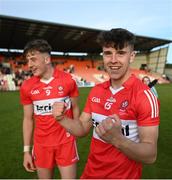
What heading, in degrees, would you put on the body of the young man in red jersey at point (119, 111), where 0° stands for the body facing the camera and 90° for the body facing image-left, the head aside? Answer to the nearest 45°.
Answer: approximately 45°

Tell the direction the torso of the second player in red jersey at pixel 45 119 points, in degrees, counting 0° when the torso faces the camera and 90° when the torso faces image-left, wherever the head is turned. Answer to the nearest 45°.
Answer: approximately 0°
